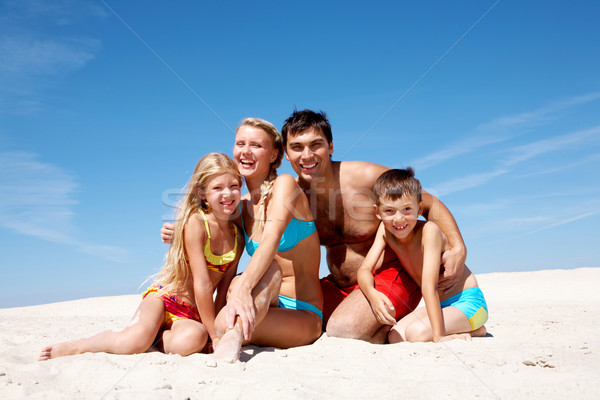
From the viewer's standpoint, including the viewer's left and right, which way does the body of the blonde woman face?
facing the viewer and to the left of the viewer

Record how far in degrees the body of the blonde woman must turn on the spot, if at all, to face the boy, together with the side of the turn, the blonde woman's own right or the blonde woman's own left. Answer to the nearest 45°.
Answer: approximately 135° to the blonde woman's own left

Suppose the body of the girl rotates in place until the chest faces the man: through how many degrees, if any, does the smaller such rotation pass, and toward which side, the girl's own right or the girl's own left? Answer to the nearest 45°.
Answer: approximately 45° to the girl's own left

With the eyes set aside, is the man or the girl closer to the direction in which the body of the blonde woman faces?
the girl

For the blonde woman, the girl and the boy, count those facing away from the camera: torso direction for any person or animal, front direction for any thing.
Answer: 0

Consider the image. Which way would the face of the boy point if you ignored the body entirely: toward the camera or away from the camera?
toward the camera

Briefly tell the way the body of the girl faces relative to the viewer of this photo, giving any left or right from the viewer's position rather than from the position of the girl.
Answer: facing the viewer and to the right of the viewer

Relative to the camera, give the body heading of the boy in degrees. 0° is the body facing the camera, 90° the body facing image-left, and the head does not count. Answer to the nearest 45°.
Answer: approximately 45°

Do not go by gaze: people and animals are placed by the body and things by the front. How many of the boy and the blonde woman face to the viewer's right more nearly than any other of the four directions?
0

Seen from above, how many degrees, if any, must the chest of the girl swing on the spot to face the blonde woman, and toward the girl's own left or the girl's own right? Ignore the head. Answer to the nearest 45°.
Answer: approximately 45° to the girl's own left

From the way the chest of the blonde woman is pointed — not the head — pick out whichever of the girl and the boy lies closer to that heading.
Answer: the girl

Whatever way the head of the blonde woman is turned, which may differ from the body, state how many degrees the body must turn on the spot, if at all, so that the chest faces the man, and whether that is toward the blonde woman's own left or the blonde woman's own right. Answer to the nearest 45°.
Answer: approximately 180°
